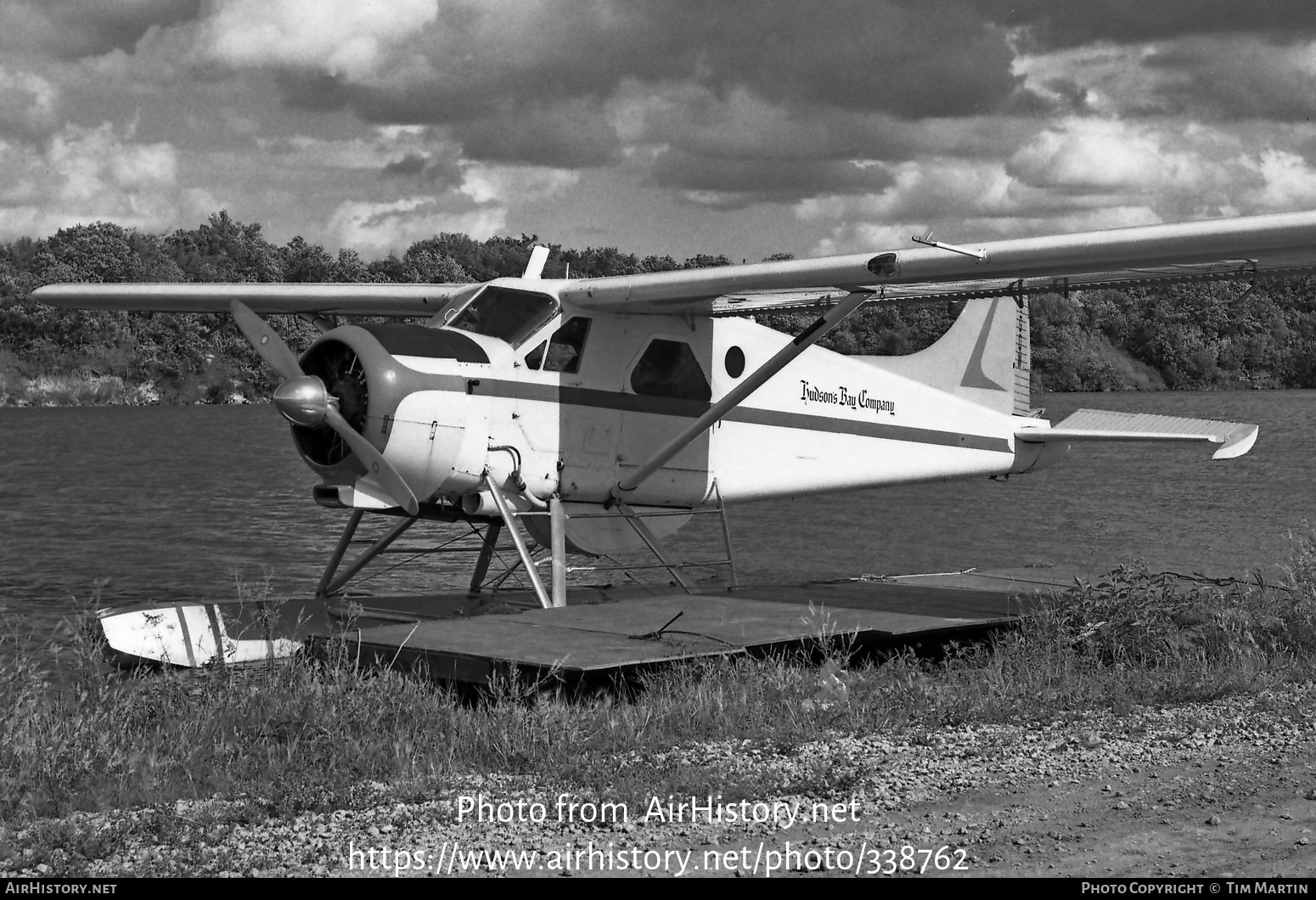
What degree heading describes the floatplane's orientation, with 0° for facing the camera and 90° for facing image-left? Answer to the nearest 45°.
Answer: approximately 45°
